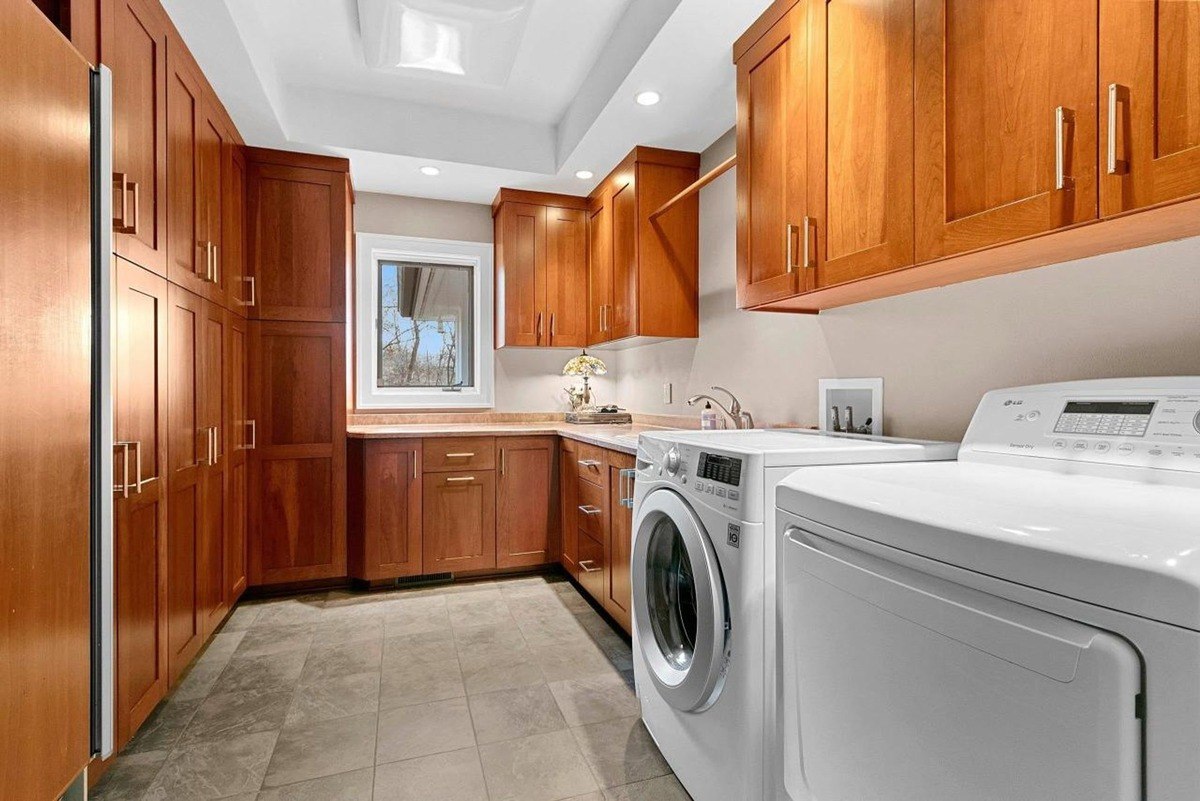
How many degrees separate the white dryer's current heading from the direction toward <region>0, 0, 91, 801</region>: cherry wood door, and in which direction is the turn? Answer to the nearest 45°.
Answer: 0° — it already faces it

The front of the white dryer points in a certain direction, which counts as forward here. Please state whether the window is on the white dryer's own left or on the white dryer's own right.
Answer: on the white dryer's own right

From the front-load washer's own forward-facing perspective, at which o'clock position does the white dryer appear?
The white dryer is roughly at 9 o'clock from the front-load washer.

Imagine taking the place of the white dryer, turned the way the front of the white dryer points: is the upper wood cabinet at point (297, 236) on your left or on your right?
on your right

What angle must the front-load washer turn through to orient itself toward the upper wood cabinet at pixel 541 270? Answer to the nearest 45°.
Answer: approximately 90° to its right

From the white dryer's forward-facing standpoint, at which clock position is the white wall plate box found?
The white wall plate box is roughly at 4 o'clock from the white dryer.

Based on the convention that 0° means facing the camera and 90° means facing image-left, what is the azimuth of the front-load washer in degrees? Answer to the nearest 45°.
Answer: approximately 45°

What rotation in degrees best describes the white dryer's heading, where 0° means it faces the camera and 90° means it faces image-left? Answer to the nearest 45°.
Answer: approximately 45°
